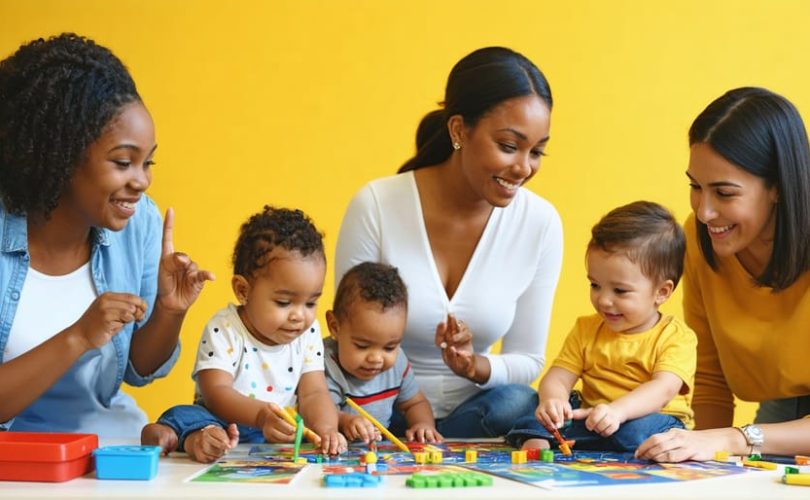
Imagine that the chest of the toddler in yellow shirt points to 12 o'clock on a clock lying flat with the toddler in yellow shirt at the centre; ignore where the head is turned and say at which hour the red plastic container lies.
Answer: The red plastic container is roughly at 12 o'clock from the toddler in yellow shirt.

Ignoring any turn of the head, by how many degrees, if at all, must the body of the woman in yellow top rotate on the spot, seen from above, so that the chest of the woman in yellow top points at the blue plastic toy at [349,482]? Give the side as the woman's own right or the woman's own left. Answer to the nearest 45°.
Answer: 0° — they already face it

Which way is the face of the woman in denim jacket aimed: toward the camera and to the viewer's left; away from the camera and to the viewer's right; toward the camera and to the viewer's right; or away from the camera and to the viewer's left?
toward the camera and to the viewer's right

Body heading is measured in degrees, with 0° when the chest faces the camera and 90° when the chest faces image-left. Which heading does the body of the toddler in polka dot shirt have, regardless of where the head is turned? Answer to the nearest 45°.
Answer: approximately 315°

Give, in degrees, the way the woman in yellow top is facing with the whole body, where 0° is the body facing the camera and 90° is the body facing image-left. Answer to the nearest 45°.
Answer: approximately 45°

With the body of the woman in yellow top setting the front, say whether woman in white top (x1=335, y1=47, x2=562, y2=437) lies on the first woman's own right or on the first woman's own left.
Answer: on the first woman's own right

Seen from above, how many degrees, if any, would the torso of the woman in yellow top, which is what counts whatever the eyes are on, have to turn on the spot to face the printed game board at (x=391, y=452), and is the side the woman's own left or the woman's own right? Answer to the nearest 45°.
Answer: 0° — they already face it

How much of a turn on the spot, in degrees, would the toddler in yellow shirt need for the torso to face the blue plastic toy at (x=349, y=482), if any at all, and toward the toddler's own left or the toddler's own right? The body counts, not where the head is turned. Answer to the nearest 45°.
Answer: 0° — they already face it

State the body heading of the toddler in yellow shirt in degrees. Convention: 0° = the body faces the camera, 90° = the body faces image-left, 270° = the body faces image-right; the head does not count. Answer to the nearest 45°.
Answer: approximately 45°
